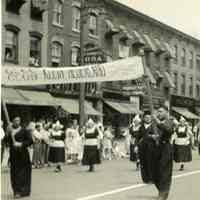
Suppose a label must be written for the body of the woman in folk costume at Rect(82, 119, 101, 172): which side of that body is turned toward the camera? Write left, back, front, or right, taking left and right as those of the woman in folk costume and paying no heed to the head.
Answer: front

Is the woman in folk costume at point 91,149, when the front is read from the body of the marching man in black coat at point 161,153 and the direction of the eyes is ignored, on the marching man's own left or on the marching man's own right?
on the marching man's own right

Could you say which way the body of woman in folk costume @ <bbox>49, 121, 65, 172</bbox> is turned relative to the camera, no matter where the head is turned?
toward the camera

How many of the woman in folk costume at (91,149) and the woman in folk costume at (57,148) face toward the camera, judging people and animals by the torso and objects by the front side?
2

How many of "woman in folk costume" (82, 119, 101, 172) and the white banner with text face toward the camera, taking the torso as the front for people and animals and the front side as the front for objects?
2

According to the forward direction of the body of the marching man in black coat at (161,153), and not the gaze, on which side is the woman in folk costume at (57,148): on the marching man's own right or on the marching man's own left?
on the marching man's own right

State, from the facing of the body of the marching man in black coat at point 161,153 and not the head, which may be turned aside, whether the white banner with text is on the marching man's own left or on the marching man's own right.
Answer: on the marching man's own right

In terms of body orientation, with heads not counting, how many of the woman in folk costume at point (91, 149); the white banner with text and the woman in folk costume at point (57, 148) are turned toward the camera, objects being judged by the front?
3

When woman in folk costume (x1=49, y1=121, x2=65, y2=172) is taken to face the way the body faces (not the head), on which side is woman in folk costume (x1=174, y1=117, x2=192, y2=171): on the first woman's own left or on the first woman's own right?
on the first woman's own left

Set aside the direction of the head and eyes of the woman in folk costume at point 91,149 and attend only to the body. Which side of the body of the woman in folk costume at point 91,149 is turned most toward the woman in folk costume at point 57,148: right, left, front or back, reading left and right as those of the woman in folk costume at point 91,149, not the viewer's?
right
